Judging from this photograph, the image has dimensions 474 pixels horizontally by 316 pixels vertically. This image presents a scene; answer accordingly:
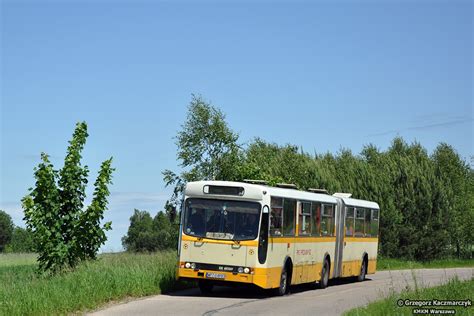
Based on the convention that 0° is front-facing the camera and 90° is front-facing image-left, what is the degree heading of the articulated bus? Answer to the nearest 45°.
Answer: approximately 45°

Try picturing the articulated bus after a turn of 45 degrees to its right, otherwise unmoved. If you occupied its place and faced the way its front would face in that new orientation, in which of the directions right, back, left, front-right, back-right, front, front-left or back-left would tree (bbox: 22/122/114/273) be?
front-right
